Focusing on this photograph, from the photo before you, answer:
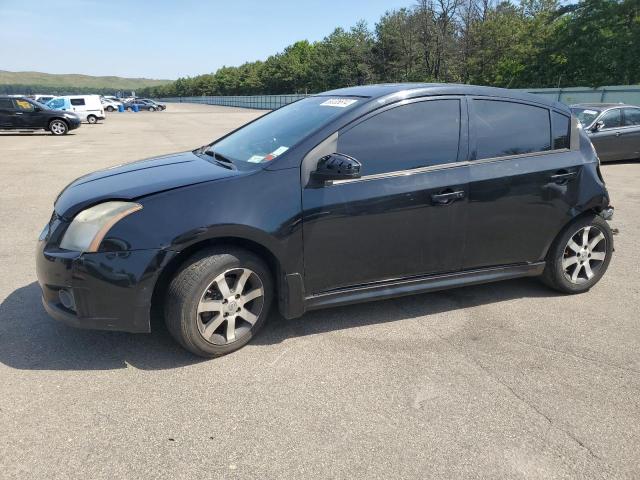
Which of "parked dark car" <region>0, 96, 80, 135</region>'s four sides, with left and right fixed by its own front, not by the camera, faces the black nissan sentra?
right

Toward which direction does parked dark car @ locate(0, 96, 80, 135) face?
to the viewer's right

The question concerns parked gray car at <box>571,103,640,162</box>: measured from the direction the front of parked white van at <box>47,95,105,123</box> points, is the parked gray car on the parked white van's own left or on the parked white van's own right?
on the parked white van's own left

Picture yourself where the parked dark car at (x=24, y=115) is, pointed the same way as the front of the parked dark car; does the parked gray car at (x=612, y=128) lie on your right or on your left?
on your right

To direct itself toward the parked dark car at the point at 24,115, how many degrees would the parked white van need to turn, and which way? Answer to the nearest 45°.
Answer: approximately 45° to its left

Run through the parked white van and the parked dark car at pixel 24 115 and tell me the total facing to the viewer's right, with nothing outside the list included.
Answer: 1
